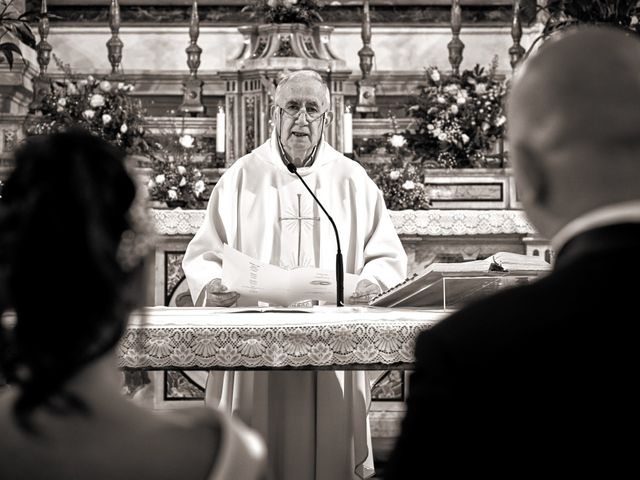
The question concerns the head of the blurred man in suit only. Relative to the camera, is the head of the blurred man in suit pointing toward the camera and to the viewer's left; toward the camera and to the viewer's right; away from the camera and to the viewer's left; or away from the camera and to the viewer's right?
away from the camera and to the viewer's left

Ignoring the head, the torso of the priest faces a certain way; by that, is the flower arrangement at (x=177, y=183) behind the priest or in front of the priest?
behind

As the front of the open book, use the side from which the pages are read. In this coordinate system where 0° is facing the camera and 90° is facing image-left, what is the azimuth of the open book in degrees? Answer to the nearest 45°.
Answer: approximately 135°

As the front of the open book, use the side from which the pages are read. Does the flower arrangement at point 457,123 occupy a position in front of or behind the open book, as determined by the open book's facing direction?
in front

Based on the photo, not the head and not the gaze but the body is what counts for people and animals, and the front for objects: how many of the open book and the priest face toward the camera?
1

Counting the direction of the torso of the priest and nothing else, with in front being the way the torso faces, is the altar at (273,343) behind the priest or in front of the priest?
in front

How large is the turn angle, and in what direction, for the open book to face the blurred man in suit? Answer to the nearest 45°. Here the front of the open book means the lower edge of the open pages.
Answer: approximately 135° to its left

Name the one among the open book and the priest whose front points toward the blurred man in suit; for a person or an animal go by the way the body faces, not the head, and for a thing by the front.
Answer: the priest

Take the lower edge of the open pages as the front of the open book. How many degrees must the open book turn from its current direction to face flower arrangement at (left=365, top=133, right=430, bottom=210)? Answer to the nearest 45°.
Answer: approximately 45° to its right

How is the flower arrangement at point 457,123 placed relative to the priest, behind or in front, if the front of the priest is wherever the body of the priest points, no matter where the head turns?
behind

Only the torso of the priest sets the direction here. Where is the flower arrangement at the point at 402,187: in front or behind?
behind
